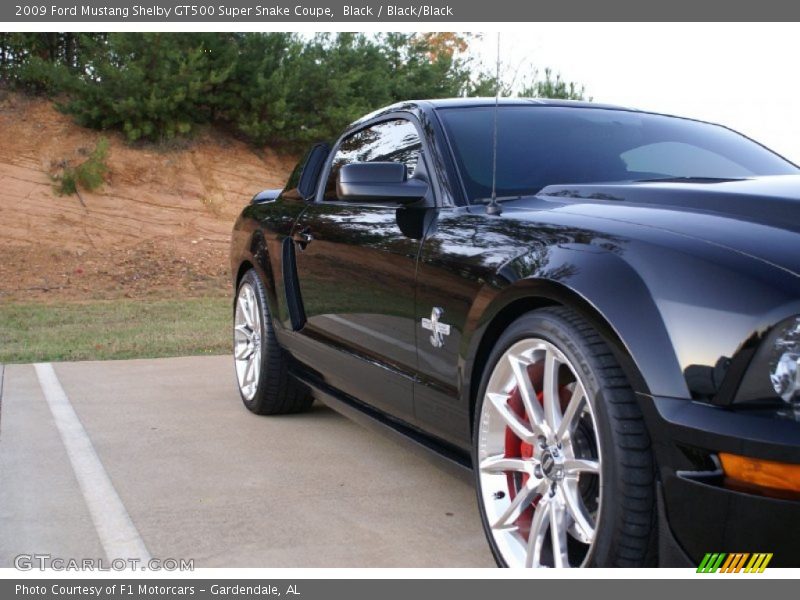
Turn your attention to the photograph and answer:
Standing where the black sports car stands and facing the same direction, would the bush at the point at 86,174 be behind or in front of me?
behind

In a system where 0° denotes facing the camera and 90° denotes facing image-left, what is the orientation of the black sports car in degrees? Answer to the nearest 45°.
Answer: approximately 315°
